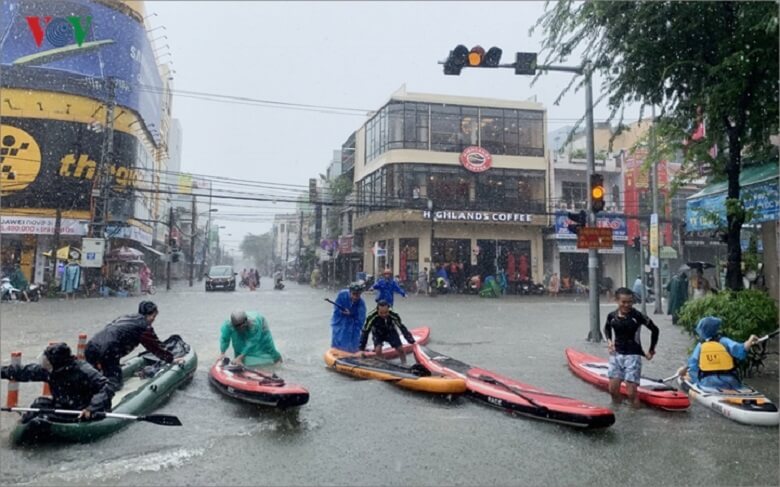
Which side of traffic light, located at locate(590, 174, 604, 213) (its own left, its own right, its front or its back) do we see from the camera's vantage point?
front

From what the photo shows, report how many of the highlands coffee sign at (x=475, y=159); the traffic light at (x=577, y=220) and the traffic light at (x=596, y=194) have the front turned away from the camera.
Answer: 0

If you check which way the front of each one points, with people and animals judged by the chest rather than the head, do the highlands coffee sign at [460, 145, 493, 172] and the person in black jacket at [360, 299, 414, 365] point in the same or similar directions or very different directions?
same or similar directions

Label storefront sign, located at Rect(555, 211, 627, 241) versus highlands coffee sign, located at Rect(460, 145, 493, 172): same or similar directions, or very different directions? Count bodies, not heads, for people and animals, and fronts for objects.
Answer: same or similar directions

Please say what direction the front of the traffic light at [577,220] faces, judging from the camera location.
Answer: facing to the left of the viewer

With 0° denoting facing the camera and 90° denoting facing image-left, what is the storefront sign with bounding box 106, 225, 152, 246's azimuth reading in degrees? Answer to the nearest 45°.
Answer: approximately 315°

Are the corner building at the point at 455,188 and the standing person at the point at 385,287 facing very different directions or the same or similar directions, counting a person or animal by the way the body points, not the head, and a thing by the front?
same or similar directions

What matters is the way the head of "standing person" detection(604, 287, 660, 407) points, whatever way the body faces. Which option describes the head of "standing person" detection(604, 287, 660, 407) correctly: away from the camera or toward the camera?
toward the camera

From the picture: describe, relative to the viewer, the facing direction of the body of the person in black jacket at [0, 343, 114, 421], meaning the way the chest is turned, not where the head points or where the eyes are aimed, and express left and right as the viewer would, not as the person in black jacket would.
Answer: facing the viewer and to the left of the viewer

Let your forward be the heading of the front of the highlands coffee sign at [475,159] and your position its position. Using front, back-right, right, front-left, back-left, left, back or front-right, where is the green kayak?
front

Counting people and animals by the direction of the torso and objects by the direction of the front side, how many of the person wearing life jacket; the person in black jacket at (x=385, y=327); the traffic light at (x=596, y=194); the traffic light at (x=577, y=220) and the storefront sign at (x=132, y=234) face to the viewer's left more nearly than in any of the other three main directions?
1

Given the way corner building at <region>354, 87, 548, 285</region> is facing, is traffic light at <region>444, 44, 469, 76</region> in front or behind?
in front

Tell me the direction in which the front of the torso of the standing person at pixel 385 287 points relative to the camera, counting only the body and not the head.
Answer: toward the camera

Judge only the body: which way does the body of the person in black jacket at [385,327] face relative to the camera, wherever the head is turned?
toward the camera
